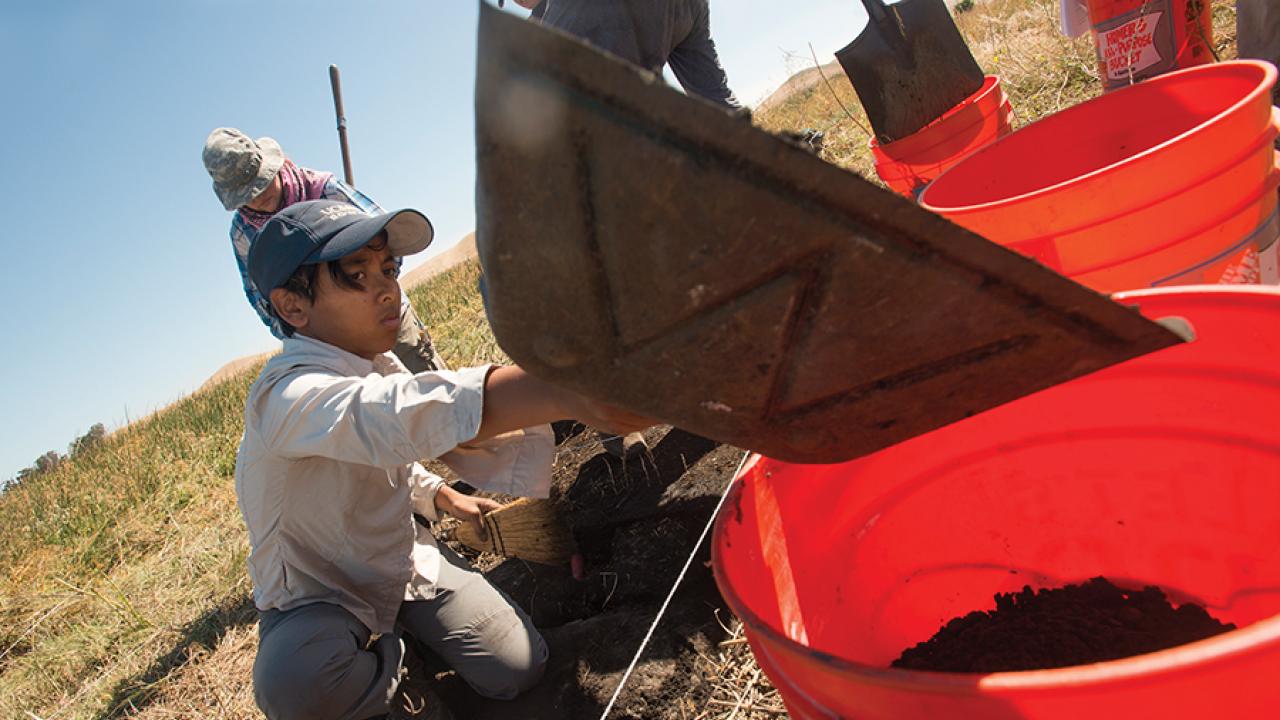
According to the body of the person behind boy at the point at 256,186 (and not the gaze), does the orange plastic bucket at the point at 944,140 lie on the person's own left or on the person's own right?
on the person's own left

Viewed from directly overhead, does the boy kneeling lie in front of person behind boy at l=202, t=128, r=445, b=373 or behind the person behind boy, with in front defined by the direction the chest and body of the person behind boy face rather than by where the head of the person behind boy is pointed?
in front

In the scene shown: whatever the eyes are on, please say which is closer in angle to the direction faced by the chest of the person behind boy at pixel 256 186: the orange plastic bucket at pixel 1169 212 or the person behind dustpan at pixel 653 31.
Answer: the orange plastic bucket

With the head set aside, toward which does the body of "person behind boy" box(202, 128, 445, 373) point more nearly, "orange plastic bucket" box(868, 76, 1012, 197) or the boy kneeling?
the boy kneeling

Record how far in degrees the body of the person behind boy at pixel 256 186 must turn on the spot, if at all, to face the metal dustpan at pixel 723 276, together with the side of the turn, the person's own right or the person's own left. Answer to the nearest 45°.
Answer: approximately 45° to the person's own left
